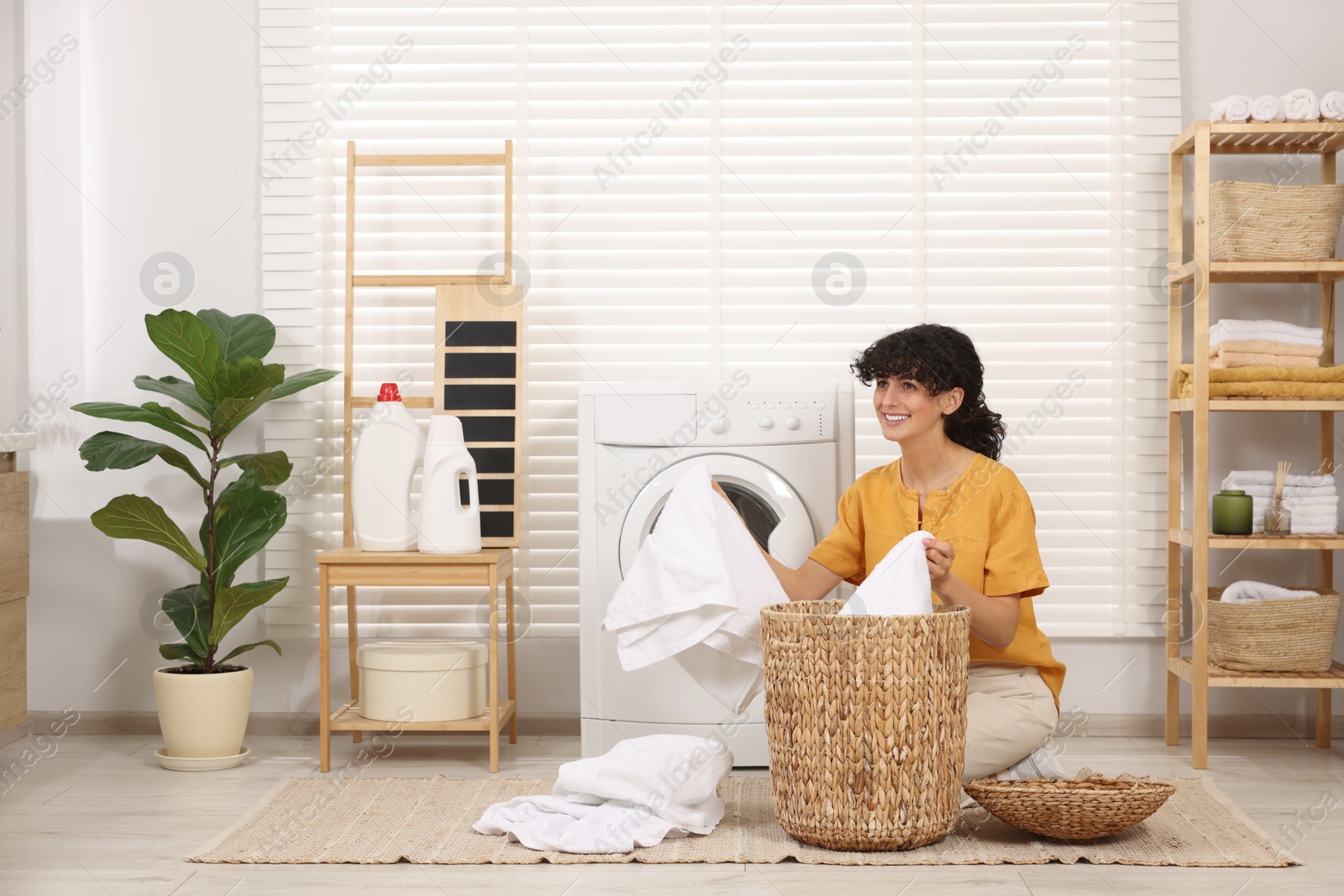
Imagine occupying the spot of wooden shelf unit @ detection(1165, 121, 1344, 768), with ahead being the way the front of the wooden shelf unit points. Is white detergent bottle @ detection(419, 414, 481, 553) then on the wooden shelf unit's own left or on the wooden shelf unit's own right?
on the wooden shelf unit's own right

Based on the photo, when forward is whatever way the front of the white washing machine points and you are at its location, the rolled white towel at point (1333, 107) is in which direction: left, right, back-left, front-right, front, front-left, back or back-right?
left

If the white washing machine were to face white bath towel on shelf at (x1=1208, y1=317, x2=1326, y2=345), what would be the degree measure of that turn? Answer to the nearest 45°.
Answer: approximately 90° to its left

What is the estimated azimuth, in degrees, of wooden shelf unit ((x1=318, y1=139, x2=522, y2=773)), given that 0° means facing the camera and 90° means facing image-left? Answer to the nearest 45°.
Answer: approximately 0°

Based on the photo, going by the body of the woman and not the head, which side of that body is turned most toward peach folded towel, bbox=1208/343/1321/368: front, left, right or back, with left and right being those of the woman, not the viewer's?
back

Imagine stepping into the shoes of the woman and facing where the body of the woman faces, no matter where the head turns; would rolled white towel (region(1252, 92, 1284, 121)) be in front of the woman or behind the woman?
behind

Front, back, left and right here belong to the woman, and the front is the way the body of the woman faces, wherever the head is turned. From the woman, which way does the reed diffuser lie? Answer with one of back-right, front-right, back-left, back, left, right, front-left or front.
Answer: back

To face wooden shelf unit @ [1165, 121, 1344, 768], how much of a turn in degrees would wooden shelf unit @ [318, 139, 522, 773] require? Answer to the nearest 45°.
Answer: approximately 90° to its left

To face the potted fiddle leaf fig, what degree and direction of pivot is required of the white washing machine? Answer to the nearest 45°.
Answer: approximately 90° to its right

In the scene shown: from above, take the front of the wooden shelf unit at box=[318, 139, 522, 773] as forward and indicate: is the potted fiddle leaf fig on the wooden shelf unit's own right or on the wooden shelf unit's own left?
on the wooden shelf unit's own right

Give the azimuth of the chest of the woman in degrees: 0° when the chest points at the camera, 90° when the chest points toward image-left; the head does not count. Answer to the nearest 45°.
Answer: approximately 45°

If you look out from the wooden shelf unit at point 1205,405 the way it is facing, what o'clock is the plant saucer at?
The plant saucer is roughly at 2 o'clock from the wooden shelf unit.

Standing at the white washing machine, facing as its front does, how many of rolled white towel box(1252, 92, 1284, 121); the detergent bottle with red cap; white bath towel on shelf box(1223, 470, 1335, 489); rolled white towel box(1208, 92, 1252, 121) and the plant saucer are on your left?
3

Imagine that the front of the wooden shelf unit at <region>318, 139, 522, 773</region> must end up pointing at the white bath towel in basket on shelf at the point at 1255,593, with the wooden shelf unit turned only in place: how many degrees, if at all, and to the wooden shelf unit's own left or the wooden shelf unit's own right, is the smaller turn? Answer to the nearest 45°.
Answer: approximately 90° to the wooden shelf unit's own left

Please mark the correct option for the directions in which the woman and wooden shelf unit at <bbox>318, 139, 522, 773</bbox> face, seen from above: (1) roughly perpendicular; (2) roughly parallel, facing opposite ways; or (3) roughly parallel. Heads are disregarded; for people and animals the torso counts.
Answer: roughly perpendicular

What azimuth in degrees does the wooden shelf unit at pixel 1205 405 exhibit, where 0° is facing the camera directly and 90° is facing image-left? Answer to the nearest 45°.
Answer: approximately 0°

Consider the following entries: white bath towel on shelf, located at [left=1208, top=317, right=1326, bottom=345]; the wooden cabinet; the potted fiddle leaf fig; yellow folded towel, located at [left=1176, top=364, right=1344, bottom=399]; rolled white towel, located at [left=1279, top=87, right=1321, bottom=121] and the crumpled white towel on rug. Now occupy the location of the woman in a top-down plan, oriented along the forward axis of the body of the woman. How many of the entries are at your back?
3
